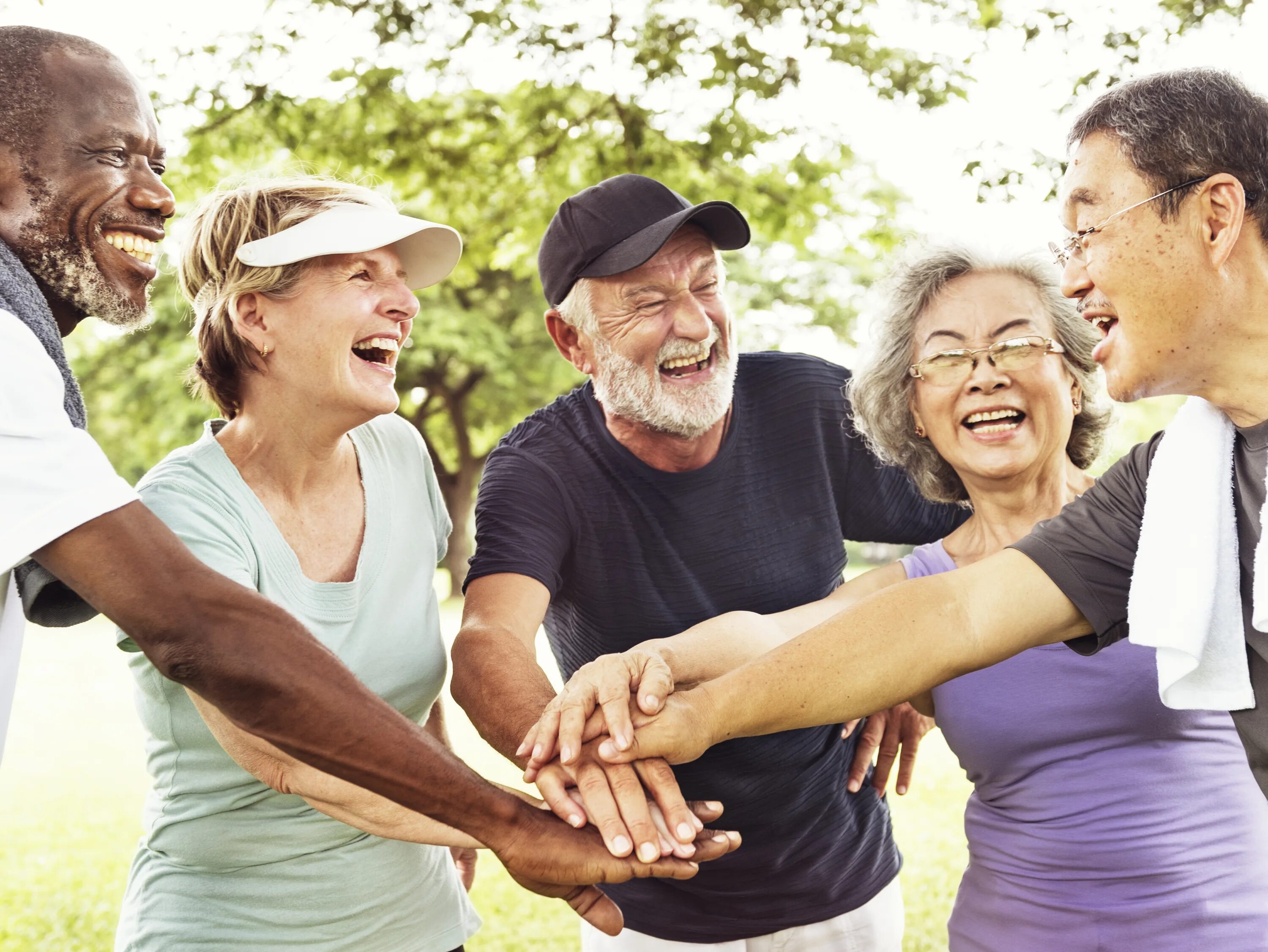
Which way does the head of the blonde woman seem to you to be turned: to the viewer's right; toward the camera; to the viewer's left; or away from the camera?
to the viewer's right

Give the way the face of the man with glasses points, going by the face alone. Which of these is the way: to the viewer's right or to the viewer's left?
to the viewer's left

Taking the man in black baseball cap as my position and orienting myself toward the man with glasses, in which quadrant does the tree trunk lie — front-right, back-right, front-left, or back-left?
back-left

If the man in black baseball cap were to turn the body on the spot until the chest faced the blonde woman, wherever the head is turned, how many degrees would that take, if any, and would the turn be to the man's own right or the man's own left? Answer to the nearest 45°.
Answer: approximately 45° to the man's own right

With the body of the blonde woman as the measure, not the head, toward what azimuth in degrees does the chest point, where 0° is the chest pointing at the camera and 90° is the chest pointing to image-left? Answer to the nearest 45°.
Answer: approximately 315°

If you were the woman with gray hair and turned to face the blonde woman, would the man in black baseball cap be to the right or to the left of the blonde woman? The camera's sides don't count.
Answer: right

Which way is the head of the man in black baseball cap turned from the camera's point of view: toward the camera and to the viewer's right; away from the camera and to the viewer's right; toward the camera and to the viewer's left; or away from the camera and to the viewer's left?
toward the camera and to the viewer's right

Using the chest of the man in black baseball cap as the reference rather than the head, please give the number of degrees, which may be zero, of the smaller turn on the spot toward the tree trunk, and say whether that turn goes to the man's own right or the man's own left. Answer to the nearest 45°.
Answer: approximately 180°

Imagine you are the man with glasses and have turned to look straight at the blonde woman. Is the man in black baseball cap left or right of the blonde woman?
right

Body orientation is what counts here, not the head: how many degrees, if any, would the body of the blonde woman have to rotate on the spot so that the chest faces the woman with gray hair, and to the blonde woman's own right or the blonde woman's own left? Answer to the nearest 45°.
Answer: approximately 45° to the blonde woman's own left

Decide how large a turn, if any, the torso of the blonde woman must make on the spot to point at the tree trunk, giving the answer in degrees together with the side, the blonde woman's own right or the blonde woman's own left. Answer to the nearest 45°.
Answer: approximately 135° to the blonde woman's own left

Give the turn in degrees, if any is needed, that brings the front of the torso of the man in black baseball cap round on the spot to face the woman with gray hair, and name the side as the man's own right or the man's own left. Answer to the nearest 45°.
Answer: approximately 45° to the man's own left

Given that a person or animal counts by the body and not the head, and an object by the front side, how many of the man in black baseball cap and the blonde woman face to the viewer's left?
0

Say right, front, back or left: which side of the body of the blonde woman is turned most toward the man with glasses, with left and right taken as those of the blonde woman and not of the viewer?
front

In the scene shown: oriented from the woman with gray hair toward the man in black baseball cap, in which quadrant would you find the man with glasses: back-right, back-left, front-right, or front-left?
back-left
